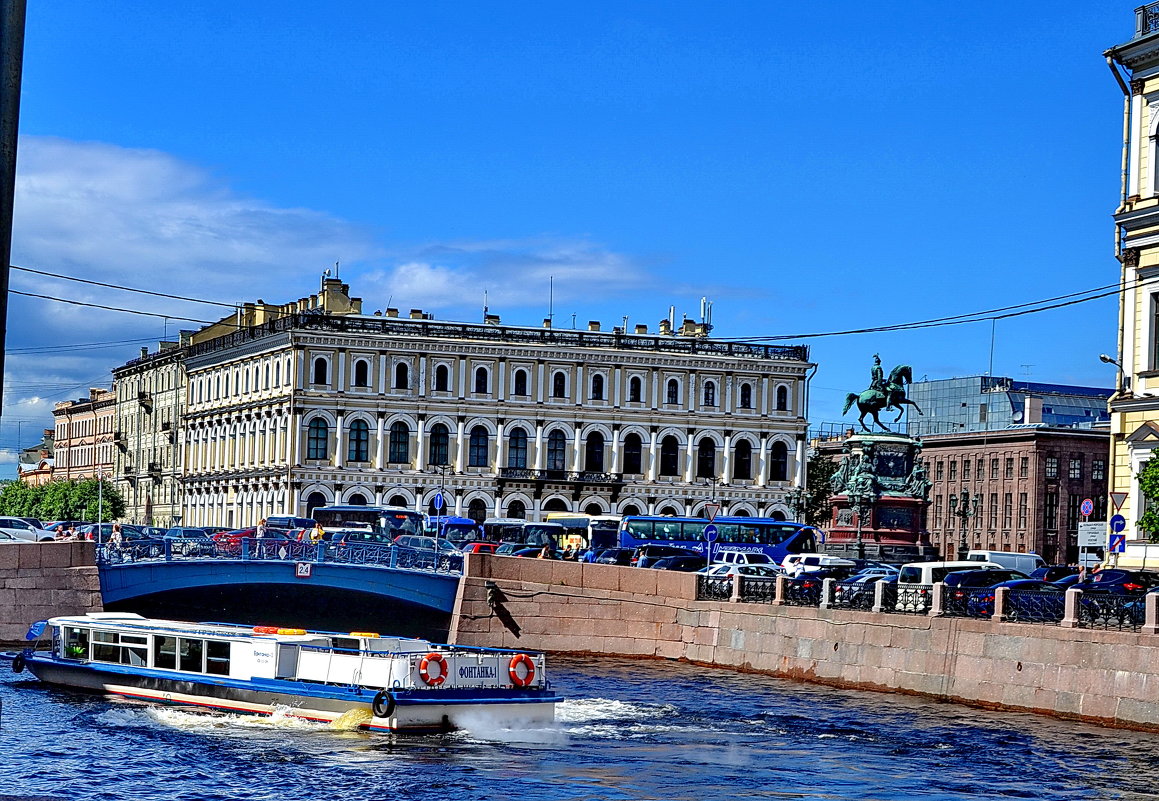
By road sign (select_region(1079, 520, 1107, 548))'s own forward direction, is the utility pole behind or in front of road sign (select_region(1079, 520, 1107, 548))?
in front

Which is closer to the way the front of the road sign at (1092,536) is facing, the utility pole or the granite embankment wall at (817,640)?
the utility pole

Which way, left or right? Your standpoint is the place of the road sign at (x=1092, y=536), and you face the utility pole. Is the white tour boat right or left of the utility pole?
right

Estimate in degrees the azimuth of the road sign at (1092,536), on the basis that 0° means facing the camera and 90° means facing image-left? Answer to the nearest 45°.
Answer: approximately 0°

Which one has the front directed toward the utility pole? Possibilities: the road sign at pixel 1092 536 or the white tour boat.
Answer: the road sign

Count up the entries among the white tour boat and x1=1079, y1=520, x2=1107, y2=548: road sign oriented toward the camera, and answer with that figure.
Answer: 1

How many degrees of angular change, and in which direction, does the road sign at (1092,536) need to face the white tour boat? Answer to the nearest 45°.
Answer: approximately 45° to its right

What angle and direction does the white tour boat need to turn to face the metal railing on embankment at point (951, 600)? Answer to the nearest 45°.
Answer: approximately 135° to its right

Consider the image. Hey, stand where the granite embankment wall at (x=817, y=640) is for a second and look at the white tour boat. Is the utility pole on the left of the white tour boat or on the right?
left
